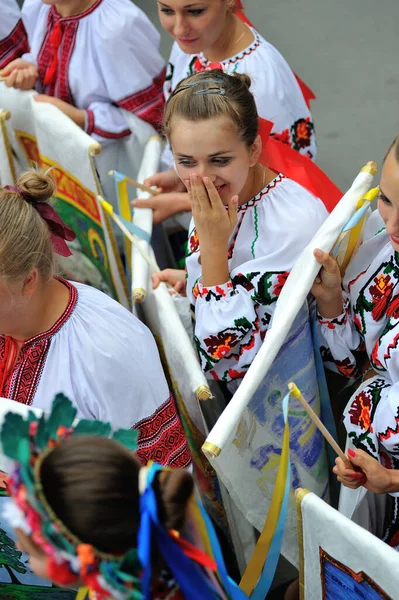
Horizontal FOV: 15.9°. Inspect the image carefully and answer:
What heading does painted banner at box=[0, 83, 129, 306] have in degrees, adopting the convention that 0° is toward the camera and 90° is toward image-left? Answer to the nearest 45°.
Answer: approximately 45°

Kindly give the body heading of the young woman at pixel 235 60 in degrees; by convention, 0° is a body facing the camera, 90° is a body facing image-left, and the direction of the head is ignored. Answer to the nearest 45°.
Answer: approximately 45°

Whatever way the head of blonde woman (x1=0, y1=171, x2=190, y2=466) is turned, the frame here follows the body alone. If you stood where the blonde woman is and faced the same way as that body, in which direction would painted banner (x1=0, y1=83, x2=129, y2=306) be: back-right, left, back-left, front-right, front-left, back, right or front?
back-right

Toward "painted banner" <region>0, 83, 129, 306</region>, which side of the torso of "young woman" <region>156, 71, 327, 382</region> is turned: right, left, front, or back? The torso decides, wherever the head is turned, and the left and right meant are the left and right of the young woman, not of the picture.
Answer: right

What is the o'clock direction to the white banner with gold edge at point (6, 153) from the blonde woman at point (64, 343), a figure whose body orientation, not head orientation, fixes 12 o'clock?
The white banner with gold edge is roughly at 4 o'clock from the blonde woman.

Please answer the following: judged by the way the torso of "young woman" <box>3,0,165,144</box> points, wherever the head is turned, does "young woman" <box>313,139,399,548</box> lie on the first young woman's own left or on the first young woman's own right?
on the first young woman's own left

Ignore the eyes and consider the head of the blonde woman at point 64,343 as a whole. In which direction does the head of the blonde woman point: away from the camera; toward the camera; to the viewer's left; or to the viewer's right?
to the viewer's left

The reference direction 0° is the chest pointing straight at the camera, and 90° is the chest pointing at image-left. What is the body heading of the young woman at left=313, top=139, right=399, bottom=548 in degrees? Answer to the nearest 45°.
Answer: approximately 45°
